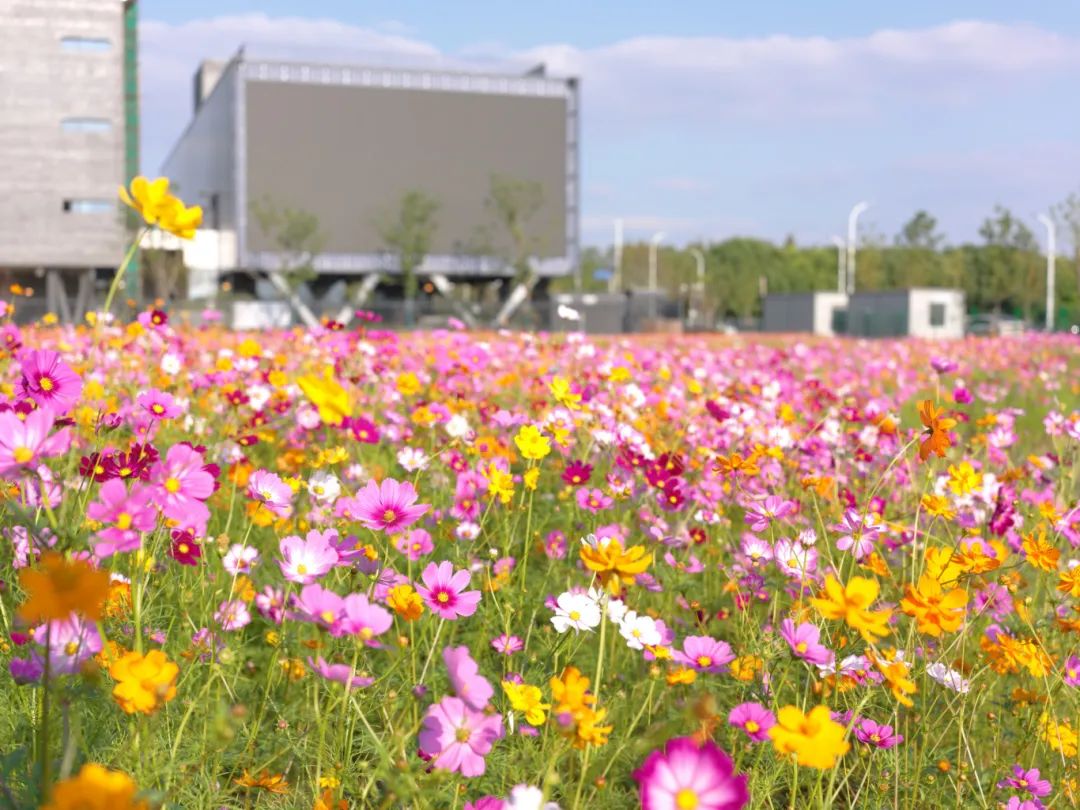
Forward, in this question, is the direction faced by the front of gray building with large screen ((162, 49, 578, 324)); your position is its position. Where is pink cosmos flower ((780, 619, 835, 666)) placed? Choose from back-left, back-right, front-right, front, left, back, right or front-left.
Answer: front

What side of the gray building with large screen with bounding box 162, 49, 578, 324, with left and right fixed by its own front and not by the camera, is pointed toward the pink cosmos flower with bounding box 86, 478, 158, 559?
front

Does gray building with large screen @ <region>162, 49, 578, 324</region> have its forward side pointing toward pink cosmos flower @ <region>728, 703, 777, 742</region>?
yes

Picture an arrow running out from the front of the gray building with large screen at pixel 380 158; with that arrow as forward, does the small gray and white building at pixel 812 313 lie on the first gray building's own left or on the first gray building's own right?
on the first gray building's own left

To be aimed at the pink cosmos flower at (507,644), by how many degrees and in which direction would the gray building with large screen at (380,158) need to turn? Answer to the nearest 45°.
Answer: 0° — it already faces it

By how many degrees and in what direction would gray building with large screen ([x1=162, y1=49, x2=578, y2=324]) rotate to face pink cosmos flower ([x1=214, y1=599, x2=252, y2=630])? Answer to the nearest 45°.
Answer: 0° — it already faces it

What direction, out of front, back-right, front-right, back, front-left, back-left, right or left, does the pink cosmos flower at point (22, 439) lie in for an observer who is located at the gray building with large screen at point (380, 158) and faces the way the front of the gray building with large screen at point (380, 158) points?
front

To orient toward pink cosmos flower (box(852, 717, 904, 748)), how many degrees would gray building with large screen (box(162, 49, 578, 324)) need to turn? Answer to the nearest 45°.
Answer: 0° — it already faces it

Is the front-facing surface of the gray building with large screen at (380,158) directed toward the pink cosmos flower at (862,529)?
yes

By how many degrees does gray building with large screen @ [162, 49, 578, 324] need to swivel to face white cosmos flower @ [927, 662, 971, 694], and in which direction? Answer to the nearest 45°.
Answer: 0° — it already faces it

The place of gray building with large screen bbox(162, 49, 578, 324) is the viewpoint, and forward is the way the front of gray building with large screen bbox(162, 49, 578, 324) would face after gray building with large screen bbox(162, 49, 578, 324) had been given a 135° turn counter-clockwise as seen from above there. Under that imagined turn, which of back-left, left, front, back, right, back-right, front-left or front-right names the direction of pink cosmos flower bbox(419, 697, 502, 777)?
back-right

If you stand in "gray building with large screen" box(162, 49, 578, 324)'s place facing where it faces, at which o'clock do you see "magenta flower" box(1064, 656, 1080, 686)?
The magenta flower is roughly at 12 o'clock from the gray building with large screen.

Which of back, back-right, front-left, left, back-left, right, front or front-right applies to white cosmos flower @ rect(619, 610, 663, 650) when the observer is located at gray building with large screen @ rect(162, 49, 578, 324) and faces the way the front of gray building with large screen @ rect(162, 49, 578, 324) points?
front

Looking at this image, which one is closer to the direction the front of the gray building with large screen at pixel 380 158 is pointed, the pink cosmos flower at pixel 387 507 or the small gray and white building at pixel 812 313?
the pink cosmos flower

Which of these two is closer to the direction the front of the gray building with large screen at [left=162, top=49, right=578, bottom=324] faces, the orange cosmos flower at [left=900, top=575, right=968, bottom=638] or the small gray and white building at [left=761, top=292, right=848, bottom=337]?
the orange cosmos flower

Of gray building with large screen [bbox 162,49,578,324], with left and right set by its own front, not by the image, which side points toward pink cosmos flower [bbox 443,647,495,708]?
front

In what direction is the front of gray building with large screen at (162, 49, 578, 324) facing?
toward the camera

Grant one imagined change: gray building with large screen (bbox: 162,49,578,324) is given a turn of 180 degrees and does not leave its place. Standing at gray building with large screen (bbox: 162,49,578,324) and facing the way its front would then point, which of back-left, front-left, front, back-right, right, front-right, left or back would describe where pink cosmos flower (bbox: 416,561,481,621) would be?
back

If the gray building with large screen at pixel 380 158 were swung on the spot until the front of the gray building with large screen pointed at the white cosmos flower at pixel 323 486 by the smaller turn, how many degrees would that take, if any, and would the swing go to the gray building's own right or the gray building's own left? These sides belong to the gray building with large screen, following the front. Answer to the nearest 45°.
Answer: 0° — it already faces it

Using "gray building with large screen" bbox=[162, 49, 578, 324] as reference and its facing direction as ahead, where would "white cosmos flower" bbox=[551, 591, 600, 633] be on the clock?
The white cosmos flower is roughly at 12 o'clock from the gray building with large screen.

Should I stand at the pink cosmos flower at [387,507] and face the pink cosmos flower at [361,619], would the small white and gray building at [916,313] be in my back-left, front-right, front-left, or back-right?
back-left

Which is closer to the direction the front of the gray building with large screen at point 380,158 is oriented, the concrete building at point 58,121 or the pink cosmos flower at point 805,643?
the pink cosmos flower
